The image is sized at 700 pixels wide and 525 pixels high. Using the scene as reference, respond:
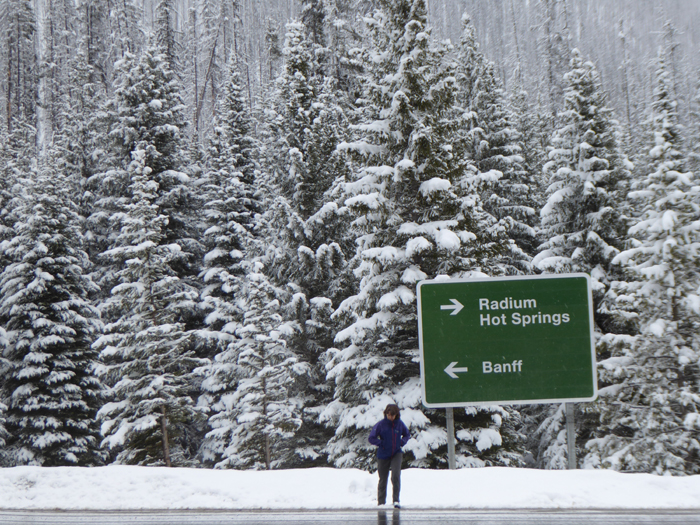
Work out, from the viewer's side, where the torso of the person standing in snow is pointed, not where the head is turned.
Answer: toward the camera

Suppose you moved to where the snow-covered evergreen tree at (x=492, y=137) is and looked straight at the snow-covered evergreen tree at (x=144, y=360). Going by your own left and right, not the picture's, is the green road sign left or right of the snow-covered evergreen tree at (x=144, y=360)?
left

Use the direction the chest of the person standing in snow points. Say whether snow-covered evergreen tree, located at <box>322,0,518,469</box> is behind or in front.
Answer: behind

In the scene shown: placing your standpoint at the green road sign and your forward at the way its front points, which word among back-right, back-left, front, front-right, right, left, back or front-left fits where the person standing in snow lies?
front-right

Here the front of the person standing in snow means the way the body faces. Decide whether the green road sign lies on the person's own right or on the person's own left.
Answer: on the person's own left

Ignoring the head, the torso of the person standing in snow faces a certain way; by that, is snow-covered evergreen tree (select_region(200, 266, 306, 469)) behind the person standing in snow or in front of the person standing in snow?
behind

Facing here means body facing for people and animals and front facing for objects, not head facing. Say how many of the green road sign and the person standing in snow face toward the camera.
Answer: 2

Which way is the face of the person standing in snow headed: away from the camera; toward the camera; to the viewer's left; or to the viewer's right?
toward the camera

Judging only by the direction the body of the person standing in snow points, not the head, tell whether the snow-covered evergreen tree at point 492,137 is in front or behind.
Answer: behind

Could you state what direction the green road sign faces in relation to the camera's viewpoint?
facing the viewer

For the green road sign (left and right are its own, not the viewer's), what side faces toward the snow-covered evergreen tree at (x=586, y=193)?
back

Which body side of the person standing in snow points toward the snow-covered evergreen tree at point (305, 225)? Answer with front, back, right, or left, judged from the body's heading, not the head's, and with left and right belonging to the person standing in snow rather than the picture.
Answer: back

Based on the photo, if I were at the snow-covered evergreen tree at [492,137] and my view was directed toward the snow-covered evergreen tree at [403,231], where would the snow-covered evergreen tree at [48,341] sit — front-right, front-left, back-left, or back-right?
front-right

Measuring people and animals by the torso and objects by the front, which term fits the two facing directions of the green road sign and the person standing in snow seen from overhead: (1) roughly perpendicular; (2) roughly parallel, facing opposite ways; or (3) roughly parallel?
roughly parallel
